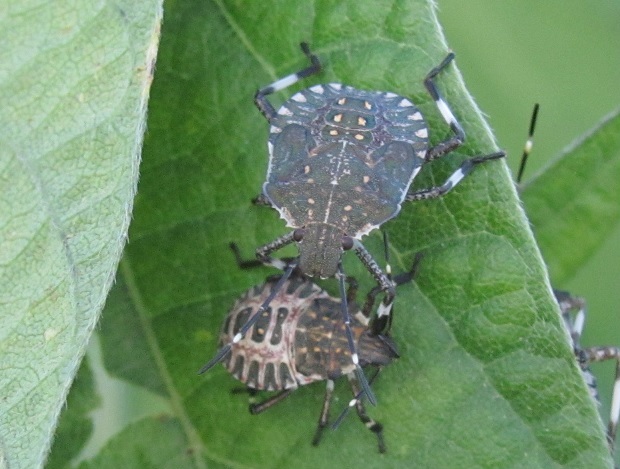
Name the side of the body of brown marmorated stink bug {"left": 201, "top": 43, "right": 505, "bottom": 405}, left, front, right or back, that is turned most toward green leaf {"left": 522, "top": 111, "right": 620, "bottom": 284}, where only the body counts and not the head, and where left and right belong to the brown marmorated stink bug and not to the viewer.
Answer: left

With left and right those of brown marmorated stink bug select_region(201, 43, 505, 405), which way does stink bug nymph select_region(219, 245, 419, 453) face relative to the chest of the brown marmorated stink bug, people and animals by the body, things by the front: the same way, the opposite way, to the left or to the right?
to the left

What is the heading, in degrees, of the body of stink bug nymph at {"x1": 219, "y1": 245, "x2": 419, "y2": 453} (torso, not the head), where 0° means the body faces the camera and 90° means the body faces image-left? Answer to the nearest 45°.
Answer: approximately 270°

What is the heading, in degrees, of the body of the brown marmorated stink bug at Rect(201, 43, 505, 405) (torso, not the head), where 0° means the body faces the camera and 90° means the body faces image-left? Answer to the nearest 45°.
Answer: approximately 0°

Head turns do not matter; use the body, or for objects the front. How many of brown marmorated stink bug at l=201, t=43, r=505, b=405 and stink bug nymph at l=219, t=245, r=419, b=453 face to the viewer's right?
1

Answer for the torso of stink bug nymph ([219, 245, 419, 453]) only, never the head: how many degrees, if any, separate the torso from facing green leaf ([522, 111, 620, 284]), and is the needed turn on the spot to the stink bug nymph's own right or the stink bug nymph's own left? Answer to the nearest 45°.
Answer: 0° — it already faces it
